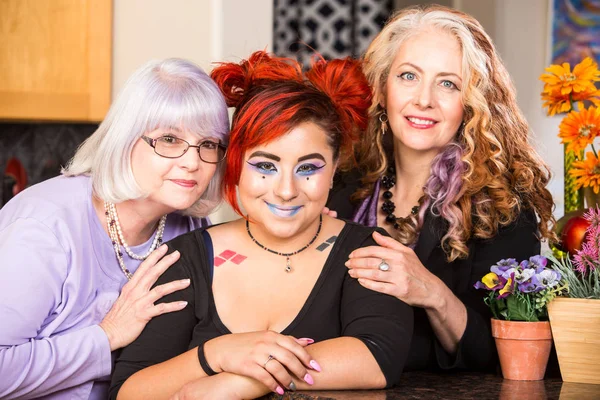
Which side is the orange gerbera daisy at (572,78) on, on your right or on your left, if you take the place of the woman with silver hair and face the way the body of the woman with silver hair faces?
on your left

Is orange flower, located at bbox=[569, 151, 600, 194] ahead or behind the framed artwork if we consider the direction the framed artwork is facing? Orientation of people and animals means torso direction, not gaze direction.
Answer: ahead

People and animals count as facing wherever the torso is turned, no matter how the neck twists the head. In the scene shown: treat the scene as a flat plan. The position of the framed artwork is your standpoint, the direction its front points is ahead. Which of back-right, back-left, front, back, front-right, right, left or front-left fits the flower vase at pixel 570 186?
front

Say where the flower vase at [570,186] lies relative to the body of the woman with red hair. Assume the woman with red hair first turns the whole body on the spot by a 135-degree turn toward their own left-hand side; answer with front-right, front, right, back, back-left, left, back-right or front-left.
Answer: front

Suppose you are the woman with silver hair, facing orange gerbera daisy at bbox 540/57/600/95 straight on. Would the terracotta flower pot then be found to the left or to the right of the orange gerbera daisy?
right

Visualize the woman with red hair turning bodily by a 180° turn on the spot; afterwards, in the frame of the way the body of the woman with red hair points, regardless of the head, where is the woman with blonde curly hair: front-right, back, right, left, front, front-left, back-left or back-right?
front-right

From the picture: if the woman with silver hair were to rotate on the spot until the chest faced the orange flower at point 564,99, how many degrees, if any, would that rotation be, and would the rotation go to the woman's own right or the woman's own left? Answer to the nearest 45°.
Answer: approximately 45° to the woman's own left

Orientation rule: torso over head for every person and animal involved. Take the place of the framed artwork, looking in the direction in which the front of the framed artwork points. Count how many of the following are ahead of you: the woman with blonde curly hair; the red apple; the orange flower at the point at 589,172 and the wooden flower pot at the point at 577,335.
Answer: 4

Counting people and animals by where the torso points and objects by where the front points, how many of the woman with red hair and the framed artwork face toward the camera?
2

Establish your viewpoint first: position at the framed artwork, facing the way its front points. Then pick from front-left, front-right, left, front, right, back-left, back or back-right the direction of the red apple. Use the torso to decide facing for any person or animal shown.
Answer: front

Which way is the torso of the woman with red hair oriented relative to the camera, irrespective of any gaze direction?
toward the camera

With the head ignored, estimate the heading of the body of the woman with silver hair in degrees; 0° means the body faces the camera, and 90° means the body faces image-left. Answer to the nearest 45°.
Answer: approximately 315°

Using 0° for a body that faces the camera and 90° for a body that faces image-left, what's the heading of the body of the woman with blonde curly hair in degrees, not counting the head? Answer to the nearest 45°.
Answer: approximately 45°

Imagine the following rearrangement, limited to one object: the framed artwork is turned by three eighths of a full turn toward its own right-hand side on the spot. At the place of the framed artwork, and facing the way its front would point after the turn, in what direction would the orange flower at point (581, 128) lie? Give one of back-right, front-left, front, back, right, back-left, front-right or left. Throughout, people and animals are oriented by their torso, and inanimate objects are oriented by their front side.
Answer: back-left
